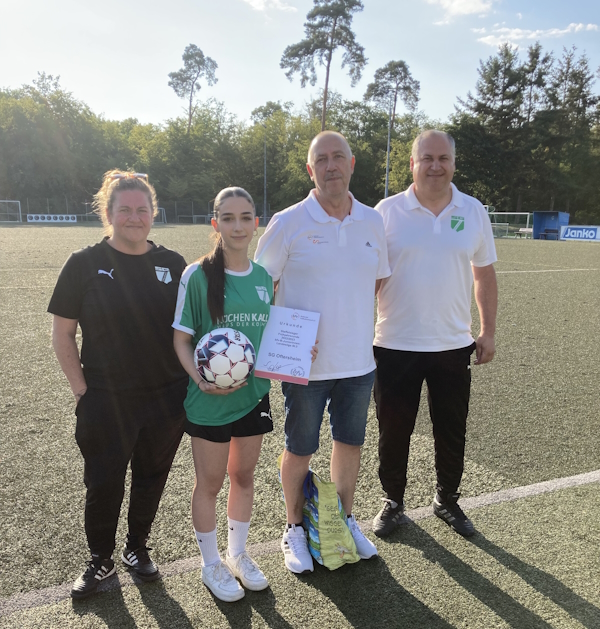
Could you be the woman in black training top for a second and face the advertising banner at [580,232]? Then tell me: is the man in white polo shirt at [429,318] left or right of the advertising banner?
right

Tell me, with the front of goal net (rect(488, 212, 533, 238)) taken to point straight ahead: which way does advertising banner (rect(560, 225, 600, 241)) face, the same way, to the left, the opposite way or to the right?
the same way

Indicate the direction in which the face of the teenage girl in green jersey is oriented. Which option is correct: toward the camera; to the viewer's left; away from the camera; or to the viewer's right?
toward the camera

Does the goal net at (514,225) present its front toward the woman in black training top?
yes

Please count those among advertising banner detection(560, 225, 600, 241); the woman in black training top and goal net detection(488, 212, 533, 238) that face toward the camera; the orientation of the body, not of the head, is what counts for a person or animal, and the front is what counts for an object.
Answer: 3

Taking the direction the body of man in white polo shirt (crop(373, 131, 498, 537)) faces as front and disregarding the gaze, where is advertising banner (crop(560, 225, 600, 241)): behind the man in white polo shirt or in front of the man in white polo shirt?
behind

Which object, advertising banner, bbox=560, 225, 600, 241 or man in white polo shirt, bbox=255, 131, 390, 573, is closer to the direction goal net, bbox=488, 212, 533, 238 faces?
the man in white polo shirt

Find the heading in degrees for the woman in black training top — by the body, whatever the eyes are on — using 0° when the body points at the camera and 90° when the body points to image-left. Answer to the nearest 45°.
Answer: approximately 0°

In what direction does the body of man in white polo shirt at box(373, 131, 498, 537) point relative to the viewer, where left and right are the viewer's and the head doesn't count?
facing the viewer

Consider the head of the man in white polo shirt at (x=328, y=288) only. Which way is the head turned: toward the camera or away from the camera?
toward the camera

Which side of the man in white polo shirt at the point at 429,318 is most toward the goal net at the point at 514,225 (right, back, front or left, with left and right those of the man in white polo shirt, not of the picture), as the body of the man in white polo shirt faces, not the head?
back

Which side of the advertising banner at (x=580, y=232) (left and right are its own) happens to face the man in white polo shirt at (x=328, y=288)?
front

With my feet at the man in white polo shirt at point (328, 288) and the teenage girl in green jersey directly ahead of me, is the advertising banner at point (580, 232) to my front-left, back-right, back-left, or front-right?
back-right

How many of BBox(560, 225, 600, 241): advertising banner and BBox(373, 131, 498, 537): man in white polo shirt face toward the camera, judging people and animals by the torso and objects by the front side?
2

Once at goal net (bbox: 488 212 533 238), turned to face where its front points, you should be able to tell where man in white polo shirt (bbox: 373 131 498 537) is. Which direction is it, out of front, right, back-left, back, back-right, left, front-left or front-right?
front

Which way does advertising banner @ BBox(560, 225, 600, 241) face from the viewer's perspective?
toward the camera

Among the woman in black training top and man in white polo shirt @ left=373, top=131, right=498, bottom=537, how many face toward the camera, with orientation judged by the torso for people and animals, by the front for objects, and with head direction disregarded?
2

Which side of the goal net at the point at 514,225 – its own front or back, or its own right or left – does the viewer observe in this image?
front

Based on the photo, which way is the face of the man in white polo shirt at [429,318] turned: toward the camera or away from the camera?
toward the camera
